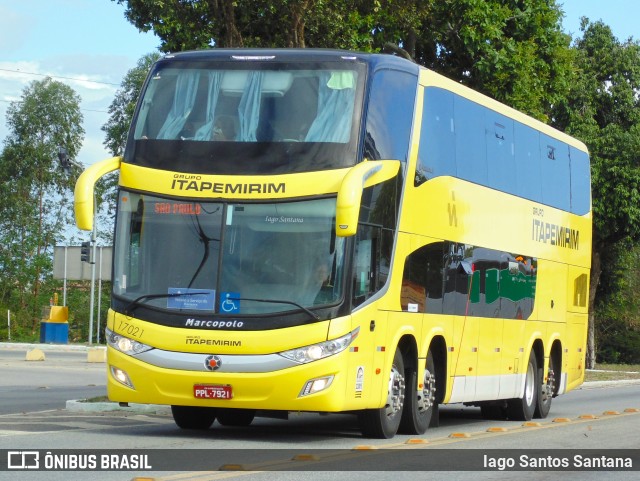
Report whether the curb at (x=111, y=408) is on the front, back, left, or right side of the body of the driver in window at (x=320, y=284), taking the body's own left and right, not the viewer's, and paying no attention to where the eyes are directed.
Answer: right

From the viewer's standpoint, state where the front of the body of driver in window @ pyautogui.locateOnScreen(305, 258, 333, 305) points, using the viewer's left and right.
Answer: facing the viewer and to the left of the viewer

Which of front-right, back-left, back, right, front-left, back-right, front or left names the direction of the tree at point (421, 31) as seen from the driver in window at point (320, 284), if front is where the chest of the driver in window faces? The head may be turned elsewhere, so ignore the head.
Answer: back-right
